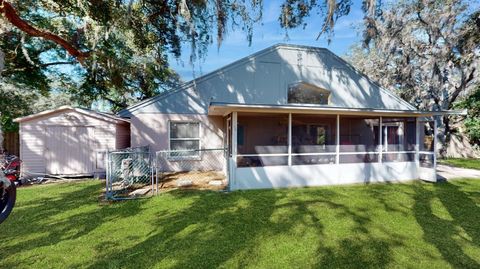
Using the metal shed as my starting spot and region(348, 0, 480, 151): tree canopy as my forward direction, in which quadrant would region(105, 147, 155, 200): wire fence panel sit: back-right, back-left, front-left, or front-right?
front-right

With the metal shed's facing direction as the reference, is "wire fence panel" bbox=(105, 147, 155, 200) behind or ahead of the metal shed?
ahead

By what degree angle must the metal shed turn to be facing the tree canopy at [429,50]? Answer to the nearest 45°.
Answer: approximately 90° to its left

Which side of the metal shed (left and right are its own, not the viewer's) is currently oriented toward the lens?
front

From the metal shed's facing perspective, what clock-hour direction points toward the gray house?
The gray house is roughly at 10 o'clock from the metal shed.

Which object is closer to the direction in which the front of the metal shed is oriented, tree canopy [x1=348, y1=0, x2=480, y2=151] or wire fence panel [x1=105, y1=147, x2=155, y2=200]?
the wire fence panel
